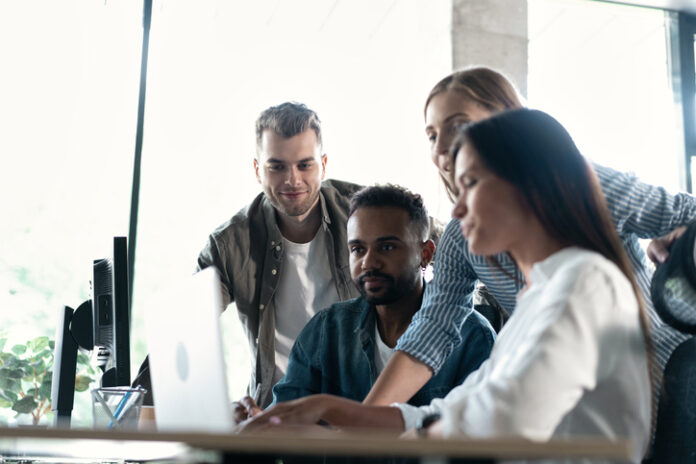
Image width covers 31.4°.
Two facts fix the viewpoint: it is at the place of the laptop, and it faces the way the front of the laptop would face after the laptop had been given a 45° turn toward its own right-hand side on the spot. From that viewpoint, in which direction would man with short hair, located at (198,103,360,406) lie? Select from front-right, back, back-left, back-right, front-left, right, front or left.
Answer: left

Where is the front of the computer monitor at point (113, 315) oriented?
to the viewer's right

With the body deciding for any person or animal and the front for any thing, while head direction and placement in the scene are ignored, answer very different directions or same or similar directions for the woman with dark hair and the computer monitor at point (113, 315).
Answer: very different directions

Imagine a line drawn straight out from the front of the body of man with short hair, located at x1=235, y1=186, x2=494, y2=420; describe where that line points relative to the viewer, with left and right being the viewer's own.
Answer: facing the viewer and to the left of the viewer

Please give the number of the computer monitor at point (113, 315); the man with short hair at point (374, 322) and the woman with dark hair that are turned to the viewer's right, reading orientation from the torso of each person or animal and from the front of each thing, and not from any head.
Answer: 1

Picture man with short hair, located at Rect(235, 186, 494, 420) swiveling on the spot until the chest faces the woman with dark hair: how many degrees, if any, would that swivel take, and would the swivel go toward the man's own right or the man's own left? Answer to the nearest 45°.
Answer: approximately 45° to the man's own left

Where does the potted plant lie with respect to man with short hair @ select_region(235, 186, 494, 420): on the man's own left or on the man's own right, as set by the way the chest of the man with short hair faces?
on the man's own right

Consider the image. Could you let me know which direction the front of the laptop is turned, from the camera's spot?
facing away from the viewer and to the right of the viewer

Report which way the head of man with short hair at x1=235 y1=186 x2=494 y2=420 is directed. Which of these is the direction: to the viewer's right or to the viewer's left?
to the viewer's left

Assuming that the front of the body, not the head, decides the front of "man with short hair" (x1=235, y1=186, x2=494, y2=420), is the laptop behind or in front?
in front

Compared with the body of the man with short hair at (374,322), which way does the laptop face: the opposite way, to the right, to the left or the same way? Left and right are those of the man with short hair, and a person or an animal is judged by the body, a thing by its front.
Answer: the opposite way

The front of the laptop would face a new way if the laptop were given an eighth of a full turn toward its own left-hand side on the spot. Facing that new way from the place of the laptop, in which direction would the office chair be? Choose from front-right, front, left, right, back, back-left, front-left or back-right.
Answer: right

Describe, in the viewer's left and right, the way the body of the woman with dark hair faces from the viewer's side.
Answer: facing to the left of the viewer
